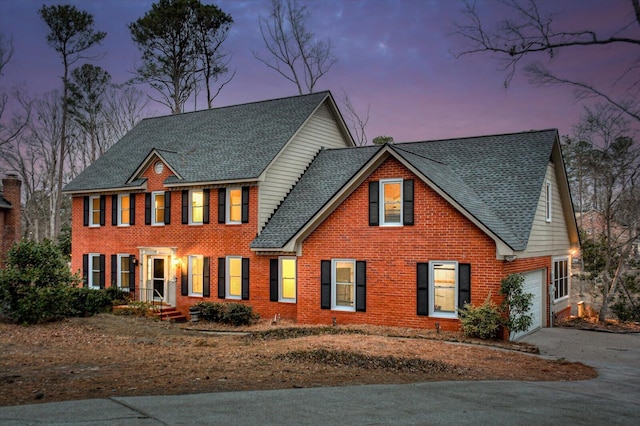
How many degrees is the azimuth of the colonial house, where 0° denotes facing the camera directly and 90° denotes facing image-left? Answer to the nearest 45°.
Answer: approximately 45°
